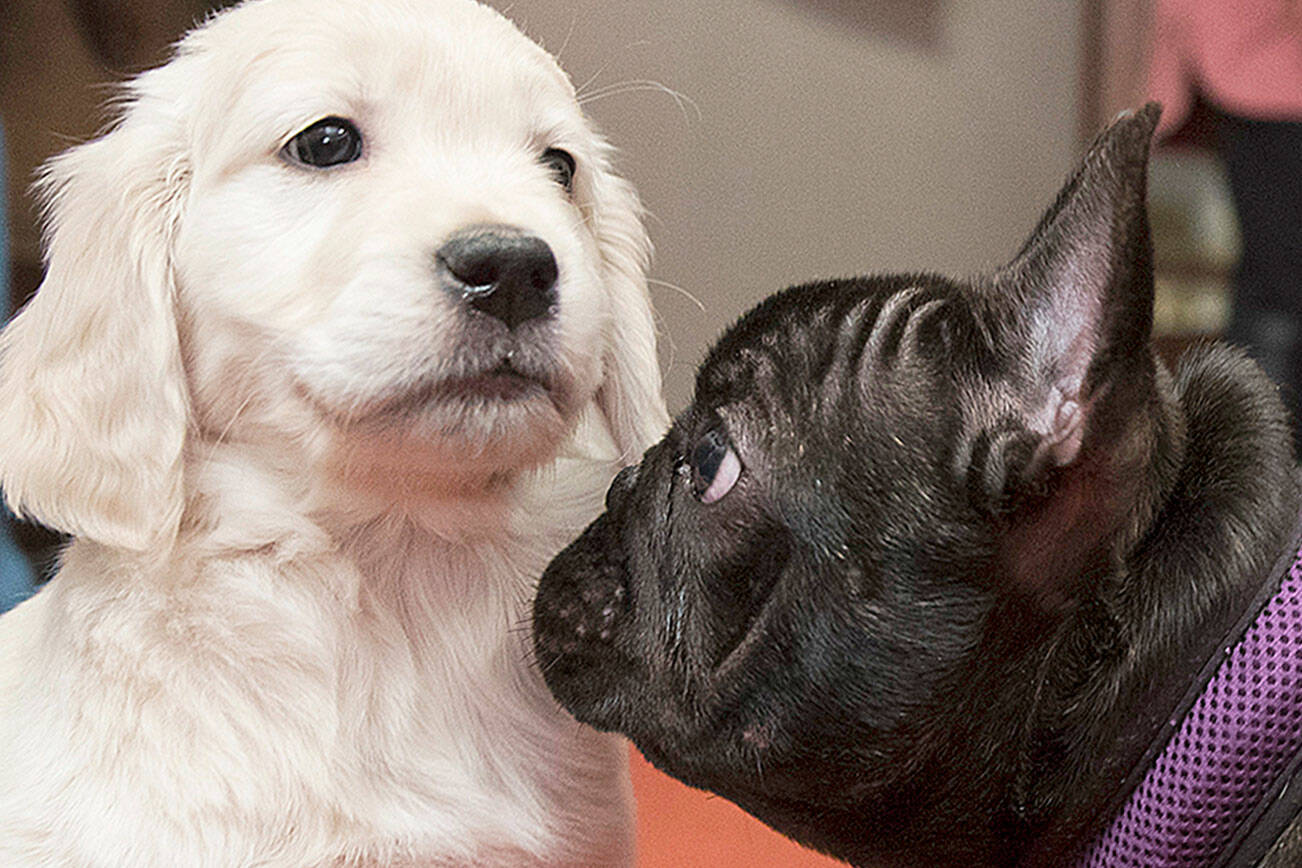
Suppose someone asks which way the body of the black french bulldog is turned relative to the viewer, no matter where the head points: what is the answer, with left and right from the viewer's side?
facing to the left of the viewer

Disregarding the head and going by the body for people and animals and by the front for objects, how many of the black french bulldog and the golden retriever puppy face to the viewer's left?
1

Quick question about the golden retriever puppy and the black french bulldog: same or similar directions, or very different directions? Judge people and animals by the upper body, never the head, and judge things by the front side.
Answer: very different directions
